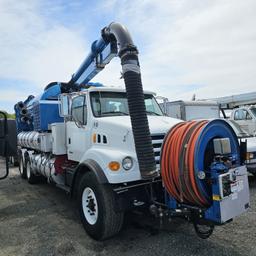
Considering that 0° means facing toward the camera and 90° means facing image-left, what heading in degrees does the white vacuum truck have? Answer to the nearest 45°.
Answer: approximately 315°

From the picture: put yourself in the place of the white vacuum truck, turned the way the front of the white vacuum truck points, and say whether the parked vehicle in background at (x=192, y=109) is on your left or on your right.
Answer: on your left
